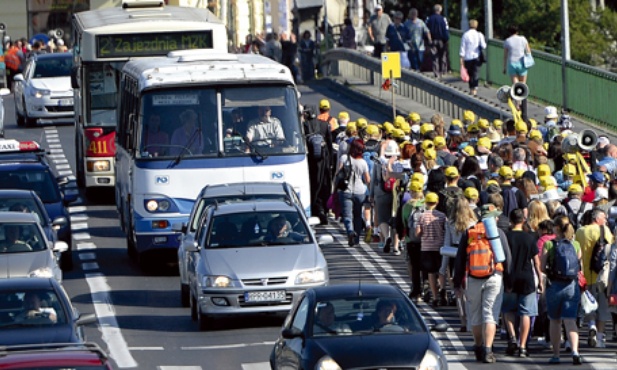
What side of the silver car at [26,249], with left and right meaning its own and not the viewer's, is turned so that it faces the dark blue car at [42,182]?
back

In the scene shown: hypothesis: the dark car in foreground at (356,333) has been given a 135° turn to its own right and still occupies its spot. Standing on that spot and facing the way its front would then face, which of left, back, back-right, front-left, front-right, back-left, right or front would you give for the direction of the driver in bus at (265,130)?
front-right

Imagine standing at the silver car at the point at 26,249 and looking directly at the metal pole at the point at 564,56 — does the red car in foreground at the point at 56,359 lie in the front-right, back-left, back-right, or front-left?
back-right

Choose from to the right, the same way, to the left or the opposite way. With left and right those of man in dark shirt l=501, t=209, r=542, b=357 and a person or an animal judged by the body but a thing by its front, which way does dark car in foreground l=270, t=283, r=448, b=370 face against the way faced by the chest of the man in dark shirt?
the opposite way

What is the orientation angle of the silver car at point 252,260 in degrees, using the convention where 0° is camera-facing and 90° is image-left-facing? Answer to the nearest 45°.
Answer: approximately 0°

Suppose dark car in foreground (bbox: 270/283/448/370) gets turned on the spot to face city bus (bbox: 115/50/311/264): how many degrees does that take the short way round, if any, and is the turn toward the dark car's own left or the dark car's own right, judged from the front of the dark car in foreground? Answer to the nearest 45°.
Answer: approximately 180°

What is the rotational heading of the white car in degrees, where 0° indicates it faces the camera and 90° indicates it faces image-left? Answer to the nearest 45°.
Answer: approximately 0°

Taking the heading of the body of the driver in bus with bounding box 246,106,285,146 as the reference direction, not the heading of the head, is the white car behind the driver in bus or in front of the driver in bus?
behind

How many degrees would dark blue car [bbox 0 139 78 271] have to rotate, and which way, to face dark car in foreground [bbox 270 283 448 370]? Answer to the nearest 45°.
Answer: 0° — it already faces it

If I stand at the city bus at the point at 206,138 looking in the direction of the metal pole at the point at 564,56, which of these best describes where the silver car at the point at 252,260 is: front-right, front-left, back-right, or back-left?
back-right
